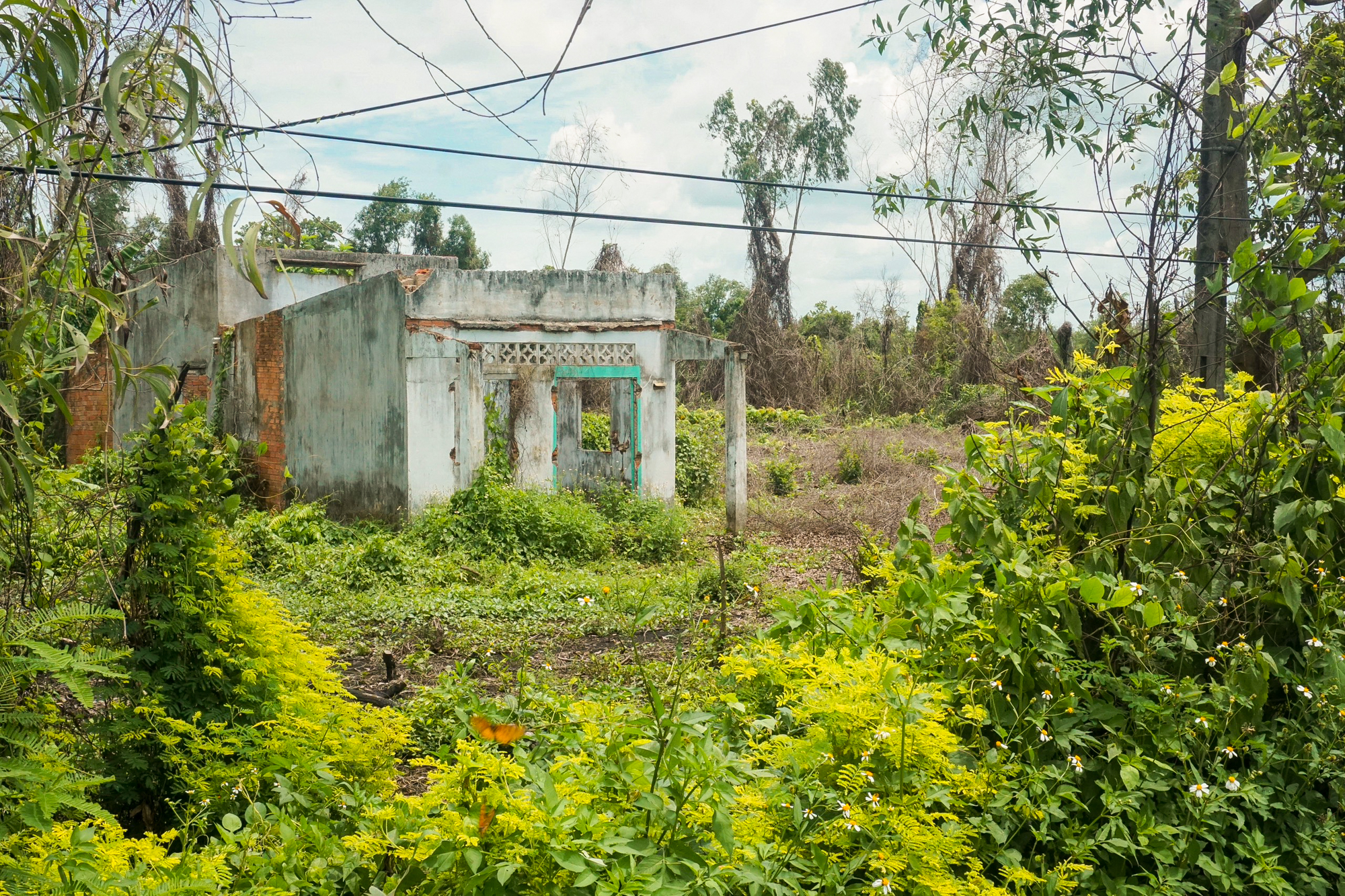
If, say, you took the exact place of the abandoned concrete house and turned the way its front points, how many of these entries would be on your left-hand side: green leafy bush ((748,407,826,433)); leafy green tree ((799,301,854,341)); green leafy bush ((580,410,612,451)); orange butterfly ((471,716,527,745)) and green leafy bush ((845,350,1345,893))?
3

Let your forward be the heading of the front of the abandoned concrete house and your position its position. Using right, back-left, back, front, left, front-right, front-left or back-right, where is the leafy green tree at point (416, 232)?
back-left

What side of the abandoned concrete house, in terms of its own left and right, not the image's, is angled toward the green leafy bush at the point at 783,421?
left

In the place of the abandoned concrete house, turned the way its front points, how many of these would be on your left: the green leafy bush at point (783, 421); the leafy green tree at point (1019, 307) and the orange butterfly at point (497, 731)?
2

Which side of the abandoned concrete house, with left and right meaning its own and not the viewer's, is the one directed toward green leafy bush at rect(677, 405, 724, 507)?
left

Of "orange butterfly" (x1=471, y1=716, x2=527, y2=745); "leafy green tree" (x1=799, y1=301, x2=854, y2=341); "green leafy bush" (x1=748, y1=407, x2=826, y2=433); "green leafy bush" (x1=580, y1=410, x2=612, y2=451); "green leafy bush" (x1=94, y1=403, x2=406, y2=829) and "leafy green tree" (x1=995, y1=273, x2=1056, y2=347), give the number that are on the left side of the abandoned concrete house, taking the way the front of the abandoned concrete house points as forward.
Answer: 4

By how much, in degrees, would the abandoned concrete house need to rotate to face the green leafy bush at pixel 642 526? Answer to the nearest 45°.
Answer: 0° — it already faces it

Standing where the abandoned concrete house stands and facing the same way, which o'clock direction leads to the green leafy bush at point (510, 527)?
The green leafy bush is roughly at 1 o'clock from the abandoned concrete house.

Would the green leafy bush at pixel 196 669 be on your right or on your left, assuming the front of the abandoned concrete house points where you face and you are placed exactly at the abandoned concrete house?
on your right

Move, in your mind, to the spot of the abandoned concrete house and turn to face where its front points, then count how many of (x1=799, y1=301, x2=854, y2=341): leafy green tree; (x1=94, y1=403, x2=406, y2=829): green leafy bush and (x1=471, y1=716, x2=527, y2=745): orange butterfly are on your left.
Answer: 1

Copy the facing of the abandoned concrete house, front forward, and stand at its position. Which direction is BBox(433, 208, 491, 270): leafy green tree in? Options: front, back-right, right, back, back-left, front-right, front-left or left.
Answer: back-left

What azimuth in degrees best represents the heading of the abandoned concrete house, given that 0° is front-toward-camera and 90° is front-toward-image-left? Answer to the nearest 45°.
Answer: approximately 315°

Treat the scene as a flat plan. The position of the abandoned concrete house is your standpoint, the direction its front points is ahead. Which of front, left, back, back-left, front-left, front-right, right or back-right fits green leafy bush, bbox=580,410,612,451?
left

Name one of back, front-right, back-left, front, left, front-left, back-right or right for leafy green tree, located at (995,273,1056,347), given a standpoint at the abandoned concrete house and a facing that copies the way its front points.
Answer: left

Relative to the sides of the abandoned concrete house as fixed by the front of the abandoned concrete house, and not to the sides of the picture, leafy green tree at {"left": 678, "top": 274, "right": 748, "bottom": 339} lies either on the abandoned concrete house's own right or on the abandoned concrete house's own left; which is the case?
on the abandoned concrete house's own left

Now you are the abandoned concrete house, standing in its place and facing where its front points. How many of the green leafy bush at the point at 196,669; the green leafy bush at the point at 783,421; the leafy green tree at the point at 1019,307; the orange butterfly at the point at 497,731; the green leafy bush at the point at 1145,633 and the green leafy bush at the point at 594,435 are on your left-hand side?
3

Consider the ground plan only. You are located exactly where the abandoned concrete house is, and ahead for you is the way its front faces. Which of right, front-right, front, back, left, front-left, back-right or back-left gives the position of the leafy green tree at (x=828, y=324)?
left

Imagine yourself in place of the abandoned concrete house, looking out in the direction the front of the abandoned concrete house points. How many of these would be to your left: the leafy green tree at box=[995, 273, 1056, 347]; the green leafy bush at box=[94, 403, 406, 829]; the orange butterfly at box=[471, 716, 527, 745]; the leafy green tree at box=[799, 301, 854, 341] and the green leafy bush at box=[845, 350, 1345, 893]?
2

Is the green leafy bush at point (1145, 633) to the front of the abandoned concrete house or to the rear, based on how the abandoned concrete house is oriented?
to the front
